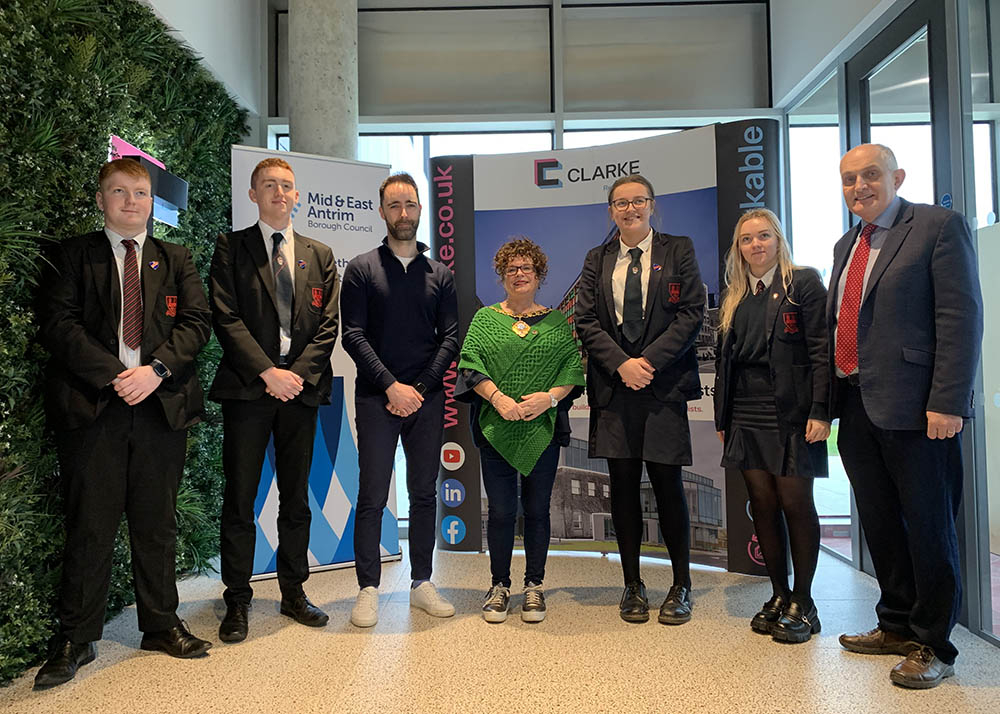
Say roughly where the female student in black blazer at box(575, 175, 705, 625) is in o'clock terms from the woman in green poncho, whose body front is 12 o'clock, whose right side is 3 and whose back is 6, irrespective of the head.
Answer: The female student in black blazer is roughly at 9 o'clock from the woman in green poncho.

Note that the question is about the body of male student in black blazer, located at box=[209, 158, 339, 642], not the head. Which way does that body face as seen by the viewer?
toward the camera

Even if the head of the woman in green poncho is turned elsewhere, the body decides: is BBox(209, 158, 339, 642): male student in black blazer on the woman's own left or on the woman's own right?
on the woman's own right

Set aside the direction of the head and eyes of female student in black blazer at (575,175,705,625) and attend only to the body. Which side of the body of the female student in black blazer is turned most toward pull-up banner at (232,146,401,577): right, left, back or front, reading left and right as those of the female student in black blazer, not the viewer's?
right

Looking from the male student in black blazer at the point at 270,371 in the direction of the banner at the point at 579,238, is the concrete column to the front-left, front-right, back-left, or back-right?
front-left

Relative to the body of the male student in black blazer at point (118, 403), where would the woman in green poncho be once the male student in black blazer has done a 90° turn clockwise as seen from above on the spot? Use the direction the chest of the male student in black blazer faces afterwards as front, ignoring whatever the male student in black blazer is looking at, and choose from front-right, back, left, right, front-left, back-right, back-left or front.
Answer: back

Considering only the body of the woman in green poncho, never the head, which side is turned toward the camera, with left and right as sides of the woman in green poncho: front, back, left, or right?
front

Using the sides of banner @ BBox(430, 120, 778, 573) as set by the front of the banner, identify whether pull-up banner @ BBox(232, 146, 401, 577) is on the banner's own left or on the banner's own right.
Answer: on the banner's own right

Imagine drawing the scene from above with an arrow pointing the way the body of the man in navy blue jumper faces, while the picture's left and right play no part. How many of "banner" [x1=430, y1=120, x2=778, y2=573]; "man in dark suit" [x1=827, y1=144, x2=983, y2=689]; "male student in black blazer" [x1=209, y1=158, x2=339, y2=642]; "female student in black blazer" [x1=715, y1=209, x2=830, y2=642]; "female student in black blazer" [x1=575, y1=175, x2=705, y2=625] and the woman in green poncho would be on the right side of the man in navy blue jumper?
1

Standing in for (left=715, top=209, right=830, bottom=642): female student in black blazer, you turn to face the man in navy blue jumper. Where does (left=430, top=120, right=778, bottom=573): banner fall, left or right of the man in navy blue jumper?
right

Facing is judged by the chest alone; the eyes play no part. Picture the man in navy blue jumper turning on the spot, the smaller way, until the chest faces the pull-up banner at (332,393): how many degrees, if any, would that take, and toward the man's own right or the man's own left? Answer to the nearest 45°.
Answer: approximately 135° to the man's own right

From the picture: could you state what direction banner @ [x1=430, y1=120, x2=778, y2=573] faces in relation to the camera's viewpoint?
facing the viewer

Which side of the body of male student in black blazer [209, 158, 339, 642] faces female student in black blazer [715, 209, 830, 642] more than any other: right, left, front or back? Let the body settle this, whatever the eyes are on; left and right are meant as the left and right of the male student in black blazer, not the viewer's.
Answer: left

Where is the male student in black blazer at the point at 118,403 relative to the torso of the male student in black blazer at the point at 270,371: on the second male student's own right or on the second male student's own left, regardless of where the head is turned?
on the second male student's own right
